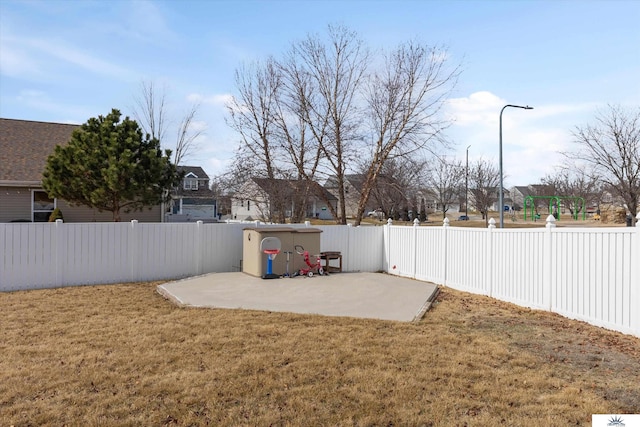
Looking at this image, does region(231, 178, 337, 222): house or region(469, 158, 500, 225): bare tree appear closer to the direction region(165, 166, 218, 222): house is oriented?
the bare tree

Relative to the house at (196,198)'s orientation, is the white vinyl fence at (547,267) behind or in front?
in front

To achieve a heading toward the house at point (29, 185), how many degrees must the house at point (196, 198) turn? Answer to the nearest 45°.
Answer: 0° — it already faces it

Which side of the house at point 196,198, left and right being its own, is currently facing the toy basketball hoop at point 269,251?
front

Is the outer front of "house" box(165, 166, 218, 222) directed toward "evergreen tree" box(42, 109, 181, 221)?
yes

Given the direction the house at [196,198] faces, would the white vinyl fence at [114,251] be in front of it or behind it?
in front

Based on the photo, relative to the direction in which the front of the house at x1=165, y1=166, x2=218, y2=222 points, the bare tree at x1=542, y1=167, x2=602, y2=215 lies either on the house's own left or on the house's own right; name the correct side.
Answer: on the house's own left

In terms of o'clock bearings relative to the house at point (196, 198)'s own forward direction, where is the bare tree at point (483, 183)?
The bare tree is roughly at 10 o'clock from the house.

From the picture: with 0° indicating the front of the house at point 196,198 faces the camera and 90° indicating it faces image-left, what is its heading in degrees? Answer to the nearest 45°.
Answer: approximately 0°
